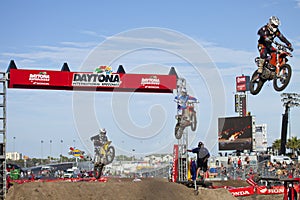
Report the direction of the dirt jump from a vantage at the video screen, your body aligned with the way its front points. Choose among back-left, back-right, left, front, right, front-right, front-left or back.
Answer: front

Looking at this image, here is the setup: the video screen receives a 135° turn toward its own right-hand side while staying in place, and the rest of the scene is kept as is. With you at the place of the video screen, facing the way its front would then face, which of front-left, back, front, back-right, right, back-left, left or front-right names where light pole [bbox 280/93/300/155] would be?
back-right

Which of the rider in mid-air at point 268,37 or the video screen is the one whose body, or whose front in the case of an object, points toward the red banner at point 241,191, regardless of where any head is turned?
the video screen

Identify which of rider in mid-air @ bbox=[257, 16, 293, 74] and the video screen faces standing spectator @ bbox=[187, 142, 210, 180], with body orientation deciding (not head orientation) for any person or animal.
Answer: the video screen

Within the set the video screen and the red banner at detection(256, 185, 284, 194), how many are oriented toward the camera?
2

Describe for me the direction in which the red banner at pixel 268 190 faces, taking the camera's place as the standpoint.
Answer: facing the viewer

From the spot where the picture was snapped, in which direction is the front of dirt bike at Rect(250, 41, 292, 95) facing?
facing the viewer and to the right of the viewer

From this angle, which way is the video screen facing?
toward the camera

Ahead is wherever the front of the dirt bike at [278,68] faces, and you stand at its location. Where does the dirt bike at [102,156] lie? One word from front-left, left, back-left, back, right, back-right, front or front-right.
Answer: back
